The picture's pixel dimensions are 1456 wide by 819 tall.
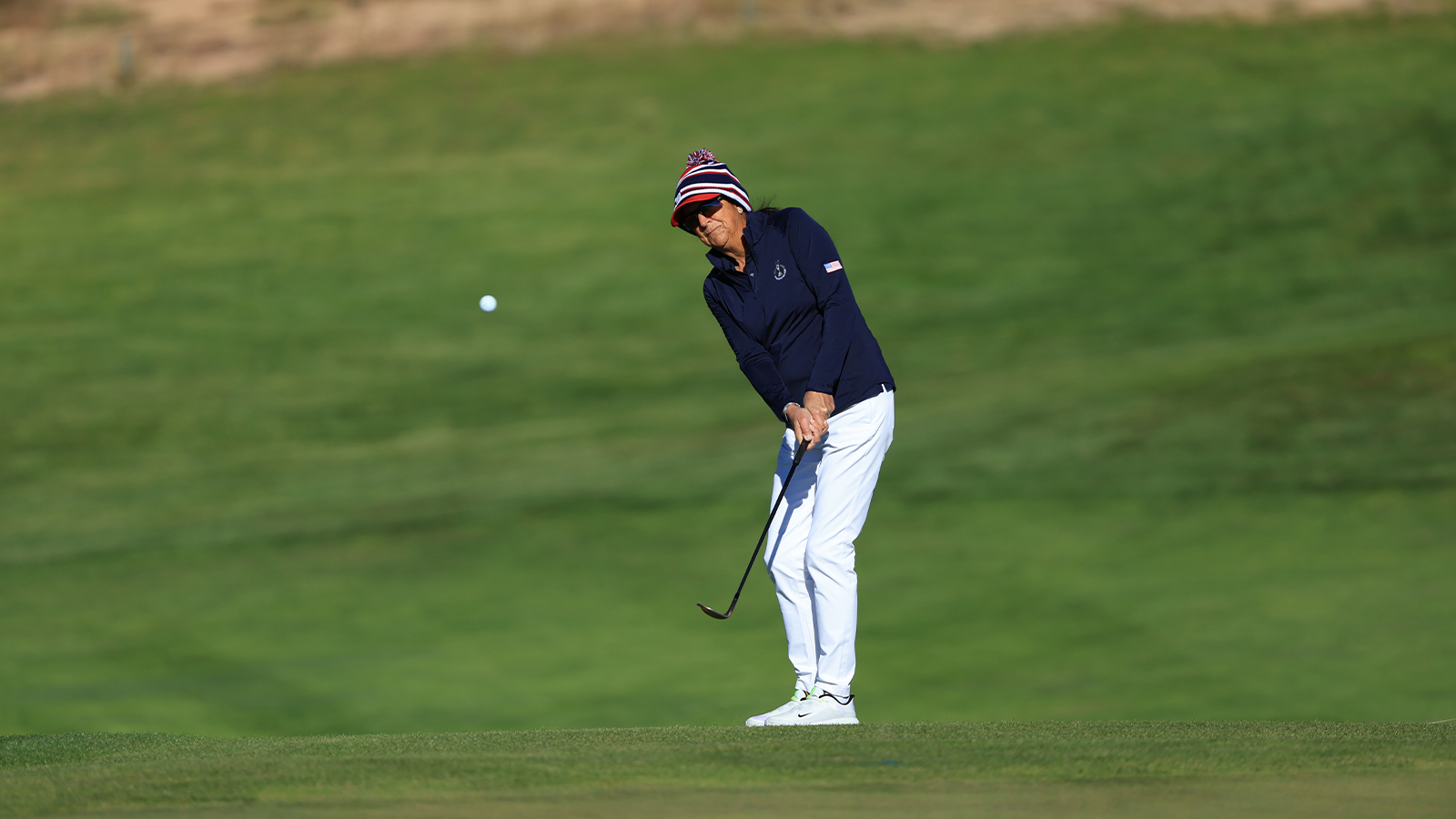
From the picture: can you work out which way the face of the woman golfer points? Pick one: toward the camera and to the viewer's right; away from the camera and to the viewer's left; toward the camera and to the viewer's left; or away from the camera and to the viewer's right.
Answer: toward the camera and to the viewer's left

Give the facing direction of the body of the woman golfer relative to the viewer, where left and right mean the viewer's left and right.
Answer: facing the viewer and to the left of the viewer
